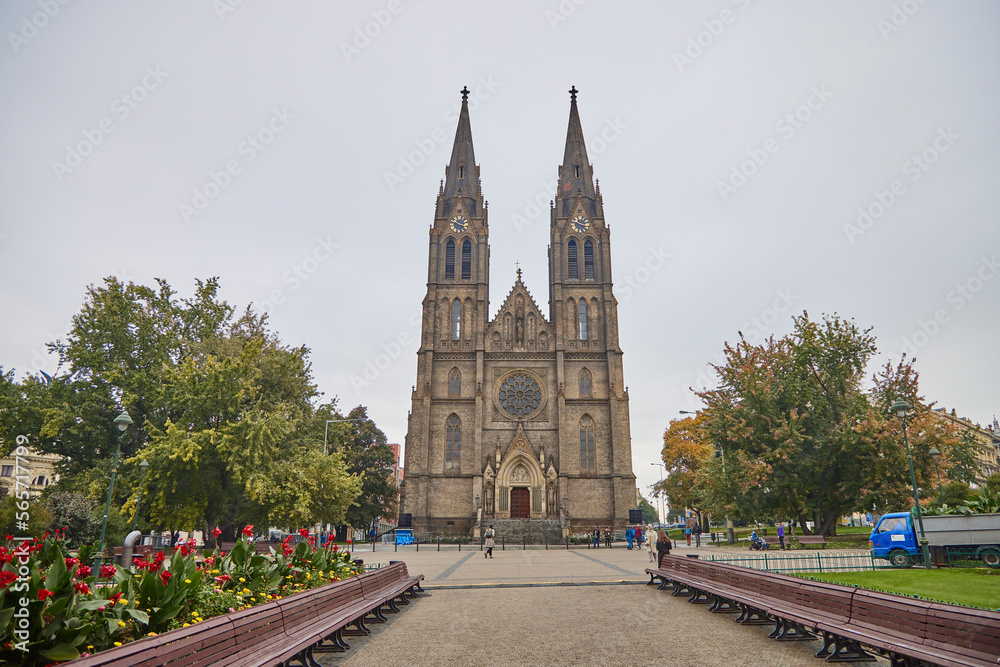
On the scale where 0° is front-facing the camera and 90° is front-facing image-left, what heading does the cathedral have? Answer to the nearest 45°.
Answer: approximately 0°

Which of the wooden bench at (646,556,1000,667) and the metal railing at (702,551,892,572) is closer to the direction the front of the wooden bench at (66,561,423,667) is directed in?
the wooden bench

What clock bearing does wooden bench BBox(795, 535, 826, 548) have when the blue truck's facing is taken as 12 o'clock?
The wooden bench is roughly at 2 o'clock from the blue truck.

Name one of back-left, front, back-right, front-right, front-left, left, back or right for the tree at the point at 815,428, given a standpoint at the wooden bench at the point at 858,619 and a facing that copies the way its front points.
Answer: back-right

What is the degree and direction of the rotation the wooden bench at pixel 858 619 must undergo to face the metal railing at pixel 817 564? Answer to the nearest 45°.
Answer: approximately 135° to its right

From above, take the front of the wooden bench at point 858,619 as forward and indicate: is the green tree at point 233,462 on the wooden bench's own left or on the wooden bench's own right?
on the wooden bench's own right

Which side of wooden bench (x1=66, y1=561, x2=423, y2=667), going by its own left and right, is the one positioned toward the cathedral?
left

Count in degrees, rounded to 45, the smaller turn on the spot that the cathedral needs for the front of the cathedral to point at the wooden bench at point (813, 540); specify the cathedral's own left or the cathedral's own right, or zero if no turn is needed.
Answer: approximately 45° to the cathedral's own left

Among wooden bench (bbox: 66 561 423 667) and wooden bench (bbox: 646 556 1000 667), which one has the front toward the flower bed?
wooden bench (bbox: 646 556 1000 667)

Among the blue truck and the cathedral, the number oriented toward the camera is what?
1

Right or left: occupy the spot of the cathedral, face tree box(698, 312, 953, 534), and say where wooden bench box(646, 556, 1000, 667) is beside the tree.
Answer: right

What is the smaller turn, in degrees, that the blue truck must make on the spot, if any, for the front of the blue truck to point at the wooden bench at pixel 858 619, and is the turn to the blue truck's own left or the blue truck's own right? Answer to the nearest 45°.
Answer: approximately 90° to the blue truck's own left

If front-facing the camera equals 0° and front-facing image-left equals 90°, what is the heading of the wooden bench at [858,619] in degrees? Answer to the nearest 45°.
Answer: approximately 45°

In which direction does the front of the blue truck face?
to the viewer's left

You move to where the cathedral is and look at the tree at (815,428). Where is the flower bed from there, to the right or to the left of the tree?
right

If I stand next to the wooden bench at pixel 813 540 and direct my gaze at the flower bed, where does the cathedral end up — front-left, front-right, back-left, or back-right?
back-right

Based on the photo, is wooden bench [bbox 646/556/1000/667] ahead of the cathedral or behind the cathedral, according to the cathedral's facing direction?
ahead

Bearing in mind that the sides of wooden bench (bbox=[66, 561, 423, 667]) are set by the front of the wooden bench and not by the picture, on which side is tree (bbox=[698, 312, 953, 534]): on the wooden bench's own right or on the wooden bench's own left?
on the wooden bench's own left

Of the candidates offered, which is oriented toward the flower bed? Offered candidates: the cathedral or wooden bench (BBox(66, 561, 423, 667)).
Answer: the cathedral

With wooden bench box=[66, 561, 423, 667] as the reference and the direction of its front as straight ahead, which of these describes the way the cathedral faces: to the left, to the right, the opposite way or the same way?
to the right
